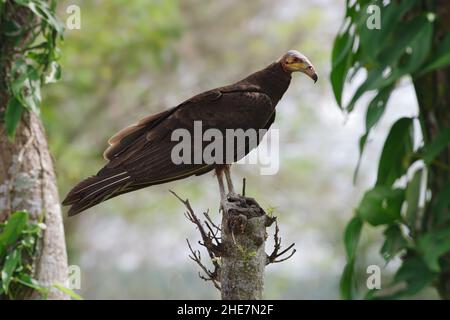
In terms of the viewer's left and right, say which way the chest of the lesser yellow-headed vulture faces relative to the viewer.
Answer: facing to the right of the viewer

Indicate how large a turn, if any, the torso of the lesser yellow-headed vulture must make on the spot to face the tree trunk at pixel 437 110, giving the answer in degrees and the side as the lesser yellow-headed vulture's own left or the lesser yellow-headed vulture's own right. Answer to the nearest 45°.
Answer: approximately 45° to the lesser yellow-headed vulture's own right

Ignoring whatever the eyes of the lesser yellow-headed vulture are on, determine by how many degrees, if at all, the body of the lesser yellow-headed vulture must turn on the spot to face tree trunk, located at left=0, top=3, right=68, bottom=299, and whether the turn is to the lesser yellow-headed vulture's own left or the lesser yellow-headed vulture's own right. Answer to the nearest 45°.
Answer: approximately 135° to the lesser yellow-headed vulture's own left

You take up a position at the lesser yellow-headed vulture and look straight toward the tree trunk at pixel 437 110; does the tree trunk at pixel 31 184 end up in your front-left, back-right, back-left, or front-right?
back-right
